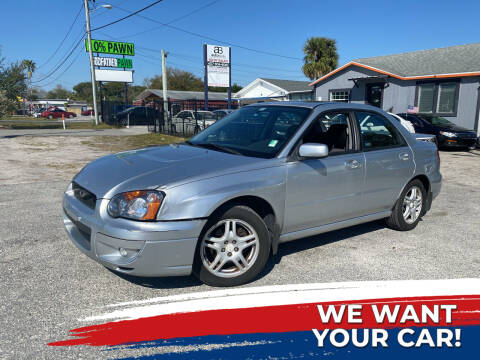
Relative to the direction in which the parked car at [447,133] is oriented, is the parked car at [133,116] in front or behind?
behind

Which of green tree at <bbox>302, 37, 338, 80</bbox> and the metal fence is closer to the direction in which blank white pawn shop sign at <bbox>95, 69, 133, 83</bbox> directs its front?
the metal fence

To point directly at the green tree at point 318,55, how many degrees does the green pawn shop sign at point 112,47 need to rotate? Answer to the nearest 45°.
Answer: approximately 90° to its left

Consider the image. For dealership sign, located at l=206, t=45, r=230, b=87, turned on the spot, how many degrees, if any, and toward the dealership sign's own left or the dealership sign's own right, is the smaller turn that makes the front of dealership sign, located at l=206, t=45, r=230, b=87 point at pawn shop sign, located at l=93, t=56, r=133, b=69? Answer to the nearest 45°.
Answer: approximately 135° to the dealership sign's own right

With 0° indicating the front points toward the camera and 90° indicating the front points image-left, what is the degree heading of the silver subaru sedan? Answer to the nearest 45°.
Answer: approximately 45°

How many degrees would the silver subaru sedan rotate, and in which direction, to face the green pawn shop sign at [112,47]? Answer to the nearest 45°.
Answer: approximately 135° to its right

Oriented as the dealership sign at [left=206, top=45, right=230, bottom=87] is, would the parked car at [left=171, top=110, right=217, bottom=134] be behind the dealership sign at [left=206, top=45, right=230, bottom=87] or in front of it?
in front

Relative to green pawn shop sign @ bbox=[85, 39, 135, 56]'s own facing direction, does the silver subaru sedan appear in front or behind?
in front

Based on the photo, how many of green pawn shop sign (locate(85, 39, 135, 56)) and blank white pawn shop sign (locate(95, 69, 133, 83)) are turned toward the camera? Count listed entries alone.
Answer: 2

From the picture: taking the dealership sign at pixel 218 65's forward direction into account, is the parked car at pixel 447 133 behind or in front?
in front

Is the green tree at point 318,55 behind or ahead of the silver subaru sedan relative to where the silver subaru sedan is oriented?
behind
